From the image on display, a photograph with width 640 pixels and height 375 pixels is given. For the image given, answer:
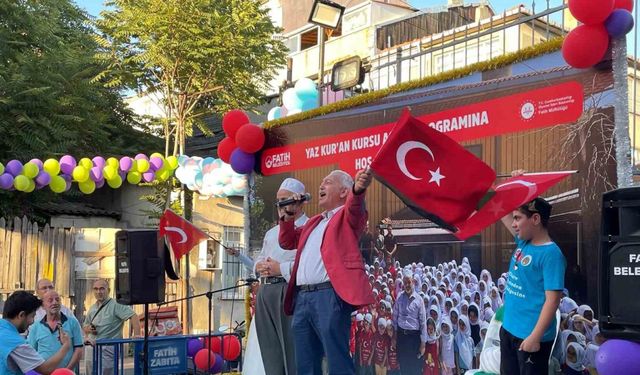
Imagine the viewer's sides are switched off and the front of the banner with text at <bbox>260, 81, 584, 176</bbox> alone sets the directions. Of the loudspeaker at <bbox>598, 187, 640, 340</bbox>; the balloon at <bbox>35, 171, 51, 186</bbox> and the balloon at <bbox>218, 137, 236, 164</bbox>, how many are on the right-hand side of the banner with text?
2

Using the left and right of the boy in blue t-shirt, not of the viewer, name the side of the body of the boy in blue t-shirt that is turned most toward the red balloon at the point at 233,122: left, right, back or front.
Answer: right

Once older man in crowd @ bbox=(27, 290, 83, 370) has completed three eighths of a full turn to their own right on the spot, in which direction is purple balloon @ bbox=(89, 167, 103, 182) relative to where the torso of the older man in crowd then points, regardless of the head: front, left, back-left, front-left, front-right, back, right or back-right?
right

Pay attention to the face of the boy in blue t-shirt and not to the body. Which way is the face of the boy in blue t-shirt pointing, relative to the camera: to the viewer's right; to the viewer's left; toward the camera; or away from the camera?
to the viewer's left

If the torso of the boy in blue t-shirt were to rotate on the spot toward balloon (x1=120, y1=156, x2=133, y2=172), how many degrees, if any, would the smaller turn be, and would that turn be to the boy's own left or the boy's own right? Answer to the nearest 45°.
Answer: approximately 90° to the boy's own right

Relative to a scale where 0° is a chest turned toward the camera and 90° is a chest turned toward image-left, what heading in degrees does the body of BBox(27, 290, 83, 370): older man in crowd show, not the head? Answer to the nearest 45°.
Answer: approximately 315°

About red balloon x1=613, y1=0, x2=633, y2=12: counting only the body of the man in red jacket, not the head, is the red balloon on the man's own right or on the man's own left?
on the man's own left

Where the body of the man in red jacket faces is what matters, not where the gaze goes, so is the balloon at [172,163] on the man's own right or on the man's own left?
on the man's own right
